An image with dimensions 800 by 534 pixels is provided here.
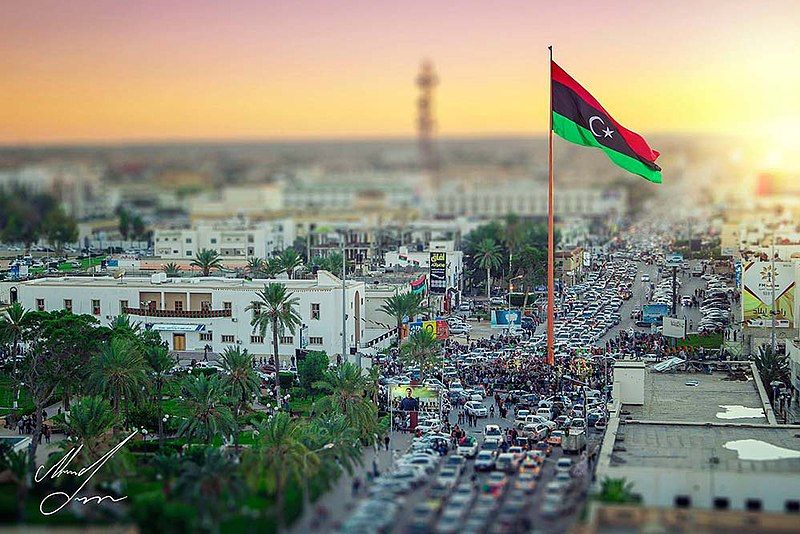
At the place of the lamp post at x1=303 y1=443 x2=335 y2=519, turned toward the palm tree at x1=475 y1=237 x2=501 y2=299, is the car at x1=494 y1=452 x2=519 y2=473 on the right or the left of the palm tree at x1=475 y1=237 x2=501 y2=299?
right

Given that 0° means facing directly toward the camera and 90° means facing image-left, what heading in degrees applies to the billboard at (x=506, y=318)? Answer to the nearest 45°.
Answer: approximately 0°

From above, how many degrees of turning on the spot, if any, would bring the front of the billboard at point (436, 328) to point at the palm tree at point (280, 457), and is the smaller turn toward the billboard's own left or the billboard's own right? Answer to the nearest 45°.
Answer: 0° — it already faces it

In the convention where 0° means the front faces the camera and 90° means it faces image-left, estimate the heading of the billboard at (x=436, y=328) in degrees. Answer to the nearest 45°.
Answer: approximately 0°

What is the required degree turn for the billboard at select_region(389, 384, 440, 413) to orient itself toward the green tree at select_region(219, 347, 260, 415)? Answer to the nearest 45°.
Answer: approximately 90° to its right

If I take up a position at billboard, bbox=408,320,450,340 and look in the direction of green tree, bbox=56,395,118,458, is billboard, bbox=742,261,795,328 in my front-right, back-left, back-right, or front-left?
back-left
